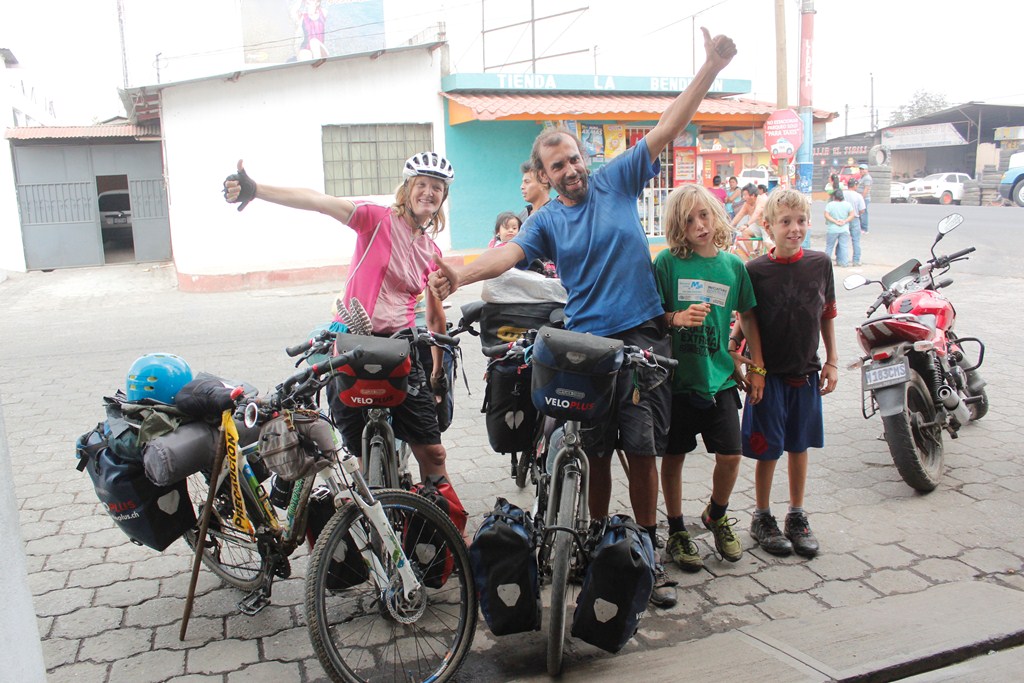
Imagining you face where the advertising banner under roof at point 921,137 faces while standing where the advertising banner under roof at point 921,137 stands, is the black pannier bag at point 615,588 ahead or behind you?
ahead

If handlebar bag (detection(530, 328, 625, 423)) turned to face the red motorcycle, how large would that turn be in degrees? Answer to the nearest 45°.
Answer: approximately 135° to its left

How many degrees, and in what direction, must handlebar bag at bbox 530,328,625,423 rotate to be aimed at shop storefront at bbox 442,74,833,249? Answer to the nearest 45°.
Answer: approximately 180°

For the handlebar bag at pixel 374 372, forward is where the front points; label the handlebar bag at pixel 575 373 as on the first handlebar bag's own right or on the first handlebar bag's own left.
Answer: on the first handlebar bag's own left

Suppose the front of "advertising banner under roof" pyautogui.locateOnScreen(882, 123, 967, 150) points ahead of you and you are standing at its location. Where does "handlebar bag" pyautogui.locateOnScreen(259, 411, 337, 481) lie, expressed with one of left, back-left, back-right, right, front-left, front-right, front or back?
front

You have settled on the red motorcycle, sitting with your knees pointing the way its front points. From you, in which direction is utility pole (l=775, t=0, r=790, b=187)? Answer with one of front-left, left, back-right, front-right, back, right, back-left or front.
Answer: front-left

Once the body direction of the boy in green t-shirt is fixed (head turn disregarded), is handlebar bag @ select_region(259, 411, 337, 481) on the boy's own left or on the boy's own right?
on the boy's own right

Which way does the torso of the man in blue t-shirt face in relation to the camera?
toward the camera

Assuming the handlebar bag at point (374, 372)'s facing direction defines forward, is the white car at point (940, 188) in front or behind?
behind

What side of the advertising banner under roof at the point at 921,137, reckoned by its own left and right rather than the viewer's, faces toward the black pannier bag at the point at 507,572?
front

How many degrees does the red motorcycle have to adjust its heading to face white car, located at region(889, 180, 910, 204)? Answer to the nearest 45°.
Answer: approximately 45° to its left

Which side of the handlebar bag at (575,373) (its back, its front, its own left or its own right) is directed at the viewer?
front
